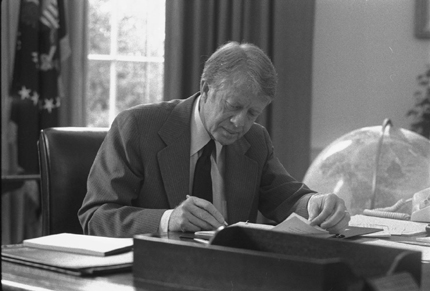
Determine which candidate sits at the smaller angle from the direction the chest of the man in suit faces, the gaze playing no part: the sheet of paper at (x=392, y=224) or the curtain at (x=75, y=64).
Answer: the sheet of paper

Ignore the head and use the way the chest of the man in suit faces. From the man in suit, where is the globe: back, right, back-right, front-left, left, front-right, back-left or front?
left

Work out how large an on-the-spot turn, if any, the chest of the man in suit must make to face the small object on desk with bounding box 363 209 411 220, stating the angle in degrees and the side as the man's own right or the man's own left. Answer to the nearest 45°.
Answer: approximately 45° to the man's own left

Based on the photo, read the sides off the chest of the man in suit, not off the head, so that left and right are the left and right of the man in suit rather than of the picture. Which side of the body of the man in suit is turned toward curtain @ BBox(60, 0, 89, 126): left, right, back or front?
back

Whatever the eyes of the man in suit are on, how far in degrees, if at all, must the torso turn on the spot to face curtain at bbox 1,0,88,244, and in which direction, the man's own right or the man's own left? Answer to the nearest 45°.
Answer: approximately 180°

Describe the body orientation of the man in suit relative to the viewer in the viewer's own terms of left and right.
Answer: facing the viewer and to the right of the viewer

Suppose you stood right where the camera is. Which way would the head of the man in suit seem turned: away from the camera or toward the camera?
toward the camera

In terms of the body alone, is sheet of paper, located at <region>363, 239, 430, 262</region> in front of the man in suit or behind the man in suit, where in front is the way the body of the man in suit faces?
in front

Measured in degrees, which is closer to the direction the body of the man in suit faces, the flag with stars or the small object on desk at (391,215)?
the small object on desk

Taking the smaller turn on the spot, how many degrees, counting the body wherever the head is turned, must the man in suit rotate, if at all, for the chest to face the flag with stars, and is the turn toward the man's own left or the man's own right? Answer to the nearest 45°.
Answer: approximately 180°

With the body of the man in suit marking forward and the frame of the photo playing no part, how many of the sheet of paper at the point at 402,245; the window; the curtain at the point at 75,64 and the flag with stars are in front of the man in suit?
1

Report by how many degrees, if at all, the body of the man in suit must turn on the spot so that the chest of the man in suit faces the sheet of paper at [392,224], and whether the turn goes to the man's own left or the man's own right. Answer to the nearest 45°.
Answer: approximately 45° to the man's own left

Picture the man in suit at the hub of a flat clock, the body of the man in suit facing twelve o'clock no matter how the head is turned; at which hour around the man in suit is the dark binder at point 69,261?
The dark binder is roughly at 2 o'clock from the man in suit.

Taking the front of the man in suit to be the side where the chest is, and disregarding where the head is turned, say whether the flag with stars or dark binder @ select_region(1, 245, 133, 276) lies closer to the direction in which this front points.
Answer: the dark binder

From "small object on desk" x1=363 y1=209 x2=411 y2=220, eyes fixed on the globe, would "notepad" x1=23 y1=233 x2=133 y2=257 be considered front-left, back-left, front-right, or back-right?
back-left
